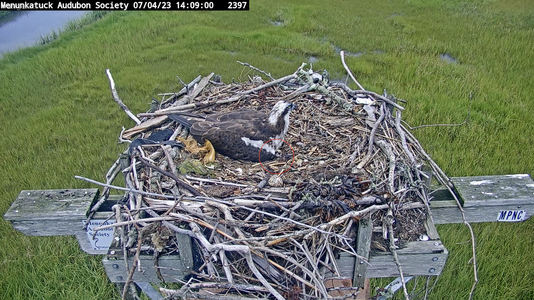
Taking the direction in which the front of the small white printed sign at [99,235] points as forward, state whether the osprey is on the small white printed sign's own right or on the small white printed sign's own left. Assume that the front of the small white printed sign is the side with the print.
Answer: on the small white printed sign's own left

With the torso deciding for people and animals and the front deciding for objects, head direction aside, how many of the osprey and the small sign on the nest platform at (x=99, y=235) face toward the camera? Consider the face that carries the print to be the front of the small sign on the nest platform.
1

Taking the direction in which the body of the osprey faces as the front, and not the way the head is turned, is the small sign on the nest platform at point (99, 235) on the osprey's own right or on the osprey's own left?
on the osprey's own right

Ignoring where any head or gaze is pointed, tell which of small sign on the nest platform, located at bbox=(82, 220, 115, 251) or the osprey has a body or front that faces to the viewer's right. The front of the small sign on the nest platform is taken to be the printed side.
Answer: the osprey

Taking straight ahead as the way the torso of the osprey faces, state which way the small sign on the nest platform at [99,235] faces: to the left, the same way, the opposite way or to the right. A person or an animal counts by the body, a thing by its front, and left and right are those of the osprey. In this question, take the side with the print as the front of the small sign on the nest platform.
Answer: to the right

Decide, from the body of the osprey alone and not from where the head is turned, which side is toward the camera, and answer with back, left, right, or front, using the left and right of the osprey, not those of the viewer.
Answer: right
